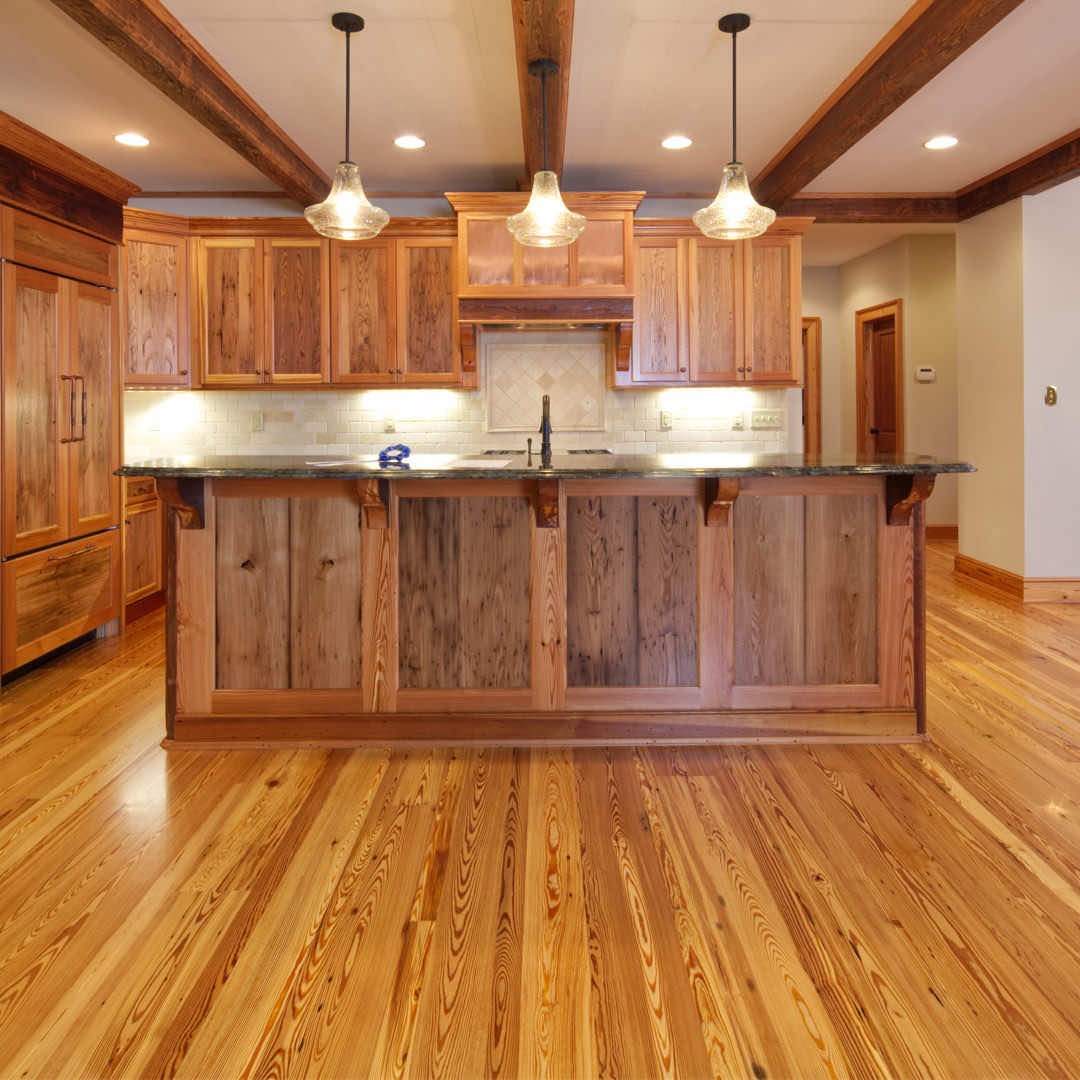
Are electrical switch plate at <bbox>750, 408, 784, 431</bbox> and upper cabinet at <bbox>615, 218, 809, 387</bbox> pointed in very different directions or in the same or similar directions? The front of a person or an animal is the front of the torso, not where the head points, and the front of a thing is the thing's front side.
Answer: same or similar directions

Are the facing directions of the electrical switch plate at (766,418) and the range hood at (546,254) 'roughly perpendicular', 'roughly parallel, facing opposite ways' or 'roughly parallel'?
roughly parallel

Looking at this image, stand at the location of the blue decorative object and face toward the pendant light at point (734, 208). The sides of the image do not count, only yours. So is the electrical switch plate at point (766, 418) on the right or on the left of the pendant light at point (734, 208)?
left

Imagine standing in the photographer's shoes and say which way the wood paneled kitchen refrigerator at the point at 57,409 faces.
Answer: facing the viewer and to the right of the viewer

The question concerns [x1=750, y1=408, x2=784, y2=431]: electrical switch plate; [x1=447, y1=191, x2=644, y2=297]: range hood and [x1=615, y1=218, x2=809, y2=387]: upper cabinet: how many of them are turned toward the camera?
3

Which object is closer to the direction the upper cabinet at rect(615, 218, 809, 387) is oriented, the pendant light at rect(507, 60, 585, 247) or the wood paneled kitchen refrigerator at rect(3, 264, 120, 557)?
the pendant light

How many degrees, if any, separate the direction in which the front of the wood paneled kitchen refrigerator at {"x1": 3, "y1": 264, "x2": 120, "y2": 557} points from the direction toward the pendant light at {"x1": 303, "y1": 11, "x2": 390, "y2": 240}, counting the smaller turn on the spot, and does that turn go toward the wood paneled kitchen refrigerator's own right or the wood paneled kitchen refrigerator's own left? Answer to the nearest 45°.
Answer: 0° — it already faces it

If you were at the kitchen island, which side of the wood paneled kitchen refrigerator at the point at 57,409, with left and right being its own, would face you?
front

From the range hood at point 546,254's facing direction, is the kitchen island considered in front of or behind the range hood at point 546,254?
in front

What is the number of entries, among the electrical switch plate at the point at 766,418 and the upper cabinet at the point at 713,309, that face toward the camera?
2

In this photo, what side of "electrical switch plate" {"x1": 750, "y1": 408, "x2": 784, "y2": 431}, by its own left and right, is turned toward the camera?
front

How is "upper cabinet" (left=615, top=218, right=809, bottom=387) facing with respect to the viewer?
toward the camera

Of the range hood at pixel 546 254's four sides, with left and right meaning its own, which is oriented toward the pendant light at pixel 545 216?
front

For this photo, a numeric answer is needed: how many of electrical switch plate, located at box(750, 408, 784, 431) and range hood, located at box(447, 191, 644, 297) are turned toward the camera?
2

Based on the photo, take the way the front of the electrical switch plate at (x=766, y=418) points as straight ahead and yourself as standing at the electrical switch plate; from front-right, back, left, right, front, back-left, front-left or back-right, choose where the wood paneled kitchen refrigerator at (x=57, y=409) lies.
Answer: front-right

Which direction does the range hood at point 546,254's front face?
toward the camera

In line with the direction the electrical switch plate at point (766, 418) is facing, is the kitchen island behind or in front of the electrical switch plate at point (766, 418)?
in front
